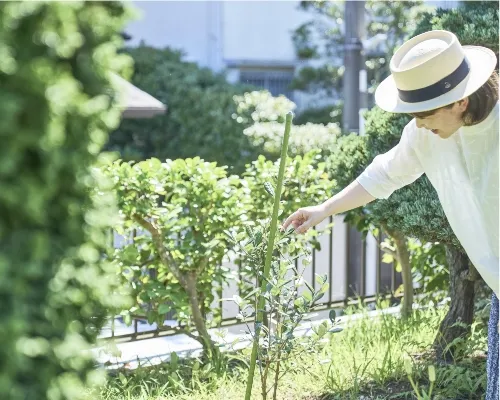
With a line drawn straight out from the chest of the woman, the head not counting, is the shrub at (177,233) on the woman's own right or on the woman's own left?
on the woman's own right

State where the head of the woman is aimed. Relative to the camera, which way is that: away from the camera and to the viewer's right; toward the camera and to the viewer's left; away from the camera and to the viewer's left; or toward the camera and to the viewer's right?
toward the camera and to the viewer's left

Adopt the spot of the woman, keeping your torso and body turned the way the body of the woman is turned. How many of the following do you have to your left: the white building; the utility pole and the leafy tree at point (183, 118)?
0

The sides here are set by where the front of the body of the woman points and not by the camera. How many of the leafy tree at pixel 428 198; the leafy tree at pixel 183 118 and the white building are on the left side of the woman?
0

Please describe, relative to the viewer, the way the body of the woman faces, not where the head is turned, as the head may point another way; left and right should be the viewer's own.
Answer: facing the viewer and to the left of the viewer

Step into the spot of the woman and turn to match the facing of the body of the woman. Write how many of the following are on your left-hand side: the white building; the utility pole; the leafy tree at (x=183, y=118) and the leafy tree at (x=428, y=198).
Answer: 0

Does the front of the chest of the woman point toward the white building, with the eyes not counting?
no

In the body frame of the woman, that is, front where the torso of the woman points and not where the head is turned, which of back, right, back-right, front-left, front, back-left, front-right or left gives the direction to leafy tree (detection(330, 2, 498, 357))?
back-right

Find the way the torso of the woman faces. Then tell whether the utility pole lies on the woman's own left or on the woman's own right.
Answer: on the woman's own right

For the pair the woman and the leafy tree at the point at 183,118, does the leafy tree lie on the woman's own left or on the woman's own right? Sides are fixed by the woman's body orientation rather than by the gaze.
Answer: on the woman's own right
